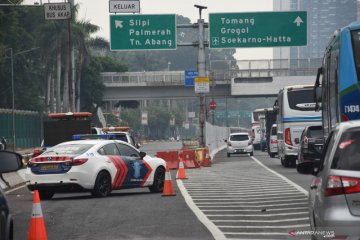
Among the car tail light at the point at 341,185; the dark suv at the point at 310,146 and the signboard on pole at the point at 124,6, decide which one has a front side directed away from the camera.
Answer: the dark suv

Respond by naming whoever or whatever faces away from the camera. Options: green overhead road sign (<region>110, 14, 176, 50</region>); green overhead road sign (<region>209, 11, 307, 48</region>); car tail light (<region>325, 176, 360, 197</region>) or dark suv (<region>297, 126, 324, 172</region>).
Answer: the dark suv

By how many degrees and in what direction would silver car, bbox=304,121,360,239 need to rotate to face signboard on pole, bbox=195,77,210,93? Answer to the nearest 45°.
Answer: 0° — it already faces it

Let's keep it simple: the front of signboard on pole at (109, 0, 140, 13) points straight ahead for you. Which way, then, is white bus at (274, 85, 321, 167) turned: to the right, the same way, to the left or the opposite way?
the opposite way

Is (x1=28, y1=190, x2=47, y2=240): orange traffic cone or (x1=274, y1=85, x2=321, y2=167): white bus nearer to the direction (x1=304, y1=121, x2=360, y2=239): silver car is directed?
the white bus

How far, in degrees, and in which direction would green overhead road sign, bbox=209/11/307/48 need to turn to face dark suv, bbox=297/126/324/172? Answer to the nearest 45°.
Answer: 0° — it already faces it

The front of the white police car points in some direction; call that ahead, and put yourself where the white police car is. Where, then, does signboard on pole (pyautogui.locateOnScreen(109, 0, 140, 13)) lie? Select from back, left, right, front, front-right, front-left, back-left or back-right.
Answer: front-left

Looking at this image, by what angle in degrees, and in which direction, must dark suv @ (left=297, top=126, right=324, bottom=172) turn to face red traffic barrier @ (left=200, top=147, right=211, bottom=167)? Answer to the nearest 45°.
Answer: approximately 45° to its left

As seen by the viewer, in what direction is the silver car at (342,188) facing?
away from the camera

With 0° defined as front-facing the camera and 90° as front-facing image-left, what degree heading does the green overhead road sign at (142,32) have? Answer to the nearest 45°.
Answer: approximately 0°

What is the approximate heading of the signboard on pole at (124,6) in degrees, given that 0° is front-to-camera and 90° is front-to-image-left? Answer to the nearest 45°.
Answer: approximately 0°

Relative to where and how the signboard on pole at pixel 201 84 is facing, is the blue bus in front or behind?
in front

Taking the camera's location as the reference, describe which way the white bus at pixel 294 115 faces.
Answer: facing away from the viewer

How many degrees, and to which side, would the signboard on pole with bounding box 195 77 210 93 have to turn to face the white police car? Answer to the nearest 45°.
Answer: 0° — it already faces it
